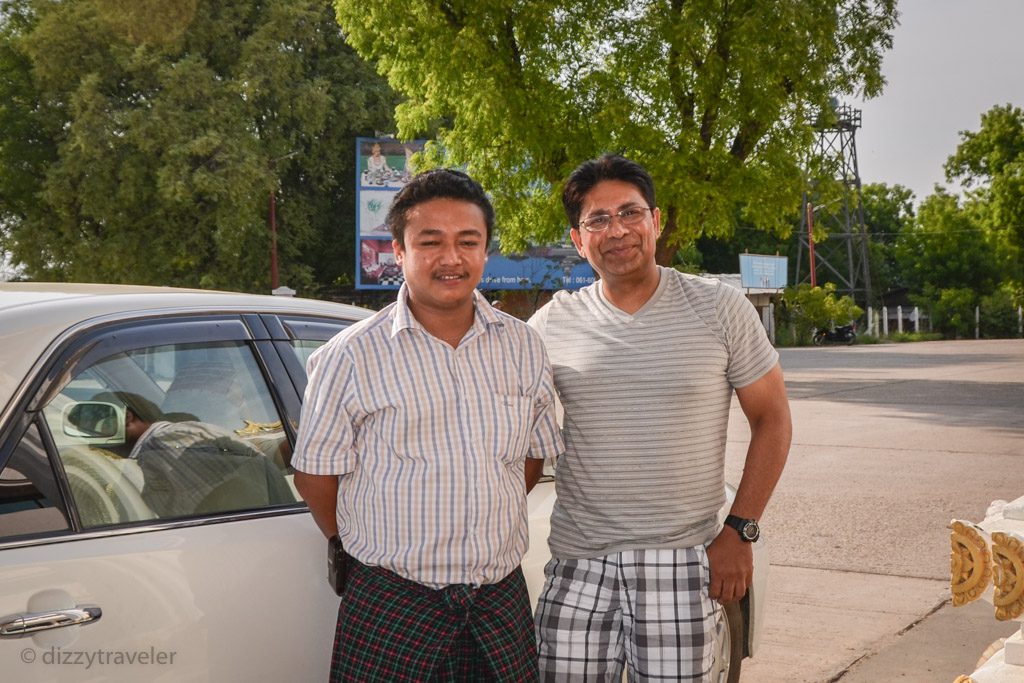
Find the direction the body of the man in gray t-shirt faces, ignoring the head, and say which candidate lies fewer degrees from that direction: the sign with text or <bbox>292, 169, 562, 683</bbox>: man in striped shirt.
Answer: the man in striped shirt

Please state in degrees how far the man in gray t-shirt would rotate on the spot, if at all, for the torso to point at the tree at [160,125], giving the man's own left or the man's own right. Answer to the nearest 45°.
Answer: approximately 135° to the man's own right

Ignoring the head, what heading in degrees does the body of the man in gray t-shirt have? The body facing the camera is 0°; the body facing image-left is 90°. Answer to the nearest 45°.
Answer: approximately 0°

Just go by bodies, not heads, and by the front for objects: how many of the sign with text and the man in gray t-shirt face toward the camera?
2

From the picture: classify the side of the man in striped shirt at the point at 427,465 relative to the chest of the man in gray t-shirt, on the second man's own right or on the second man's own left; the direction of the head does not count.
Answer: on the second man's own right

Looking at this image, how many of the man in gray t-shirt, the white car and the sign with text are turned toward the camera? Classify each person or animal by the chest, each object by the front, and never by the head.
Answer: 2

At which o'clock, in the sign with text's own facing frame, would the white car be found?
The white car is roughly at 12 o'clock from the sign with text.

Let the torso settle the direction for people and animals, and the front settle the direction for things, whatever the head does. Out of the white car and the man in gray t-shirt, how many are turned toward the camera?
1

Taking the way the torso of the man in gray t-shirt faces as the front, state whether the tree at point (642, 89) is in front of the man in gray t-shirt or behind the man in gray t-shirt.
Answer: behind
